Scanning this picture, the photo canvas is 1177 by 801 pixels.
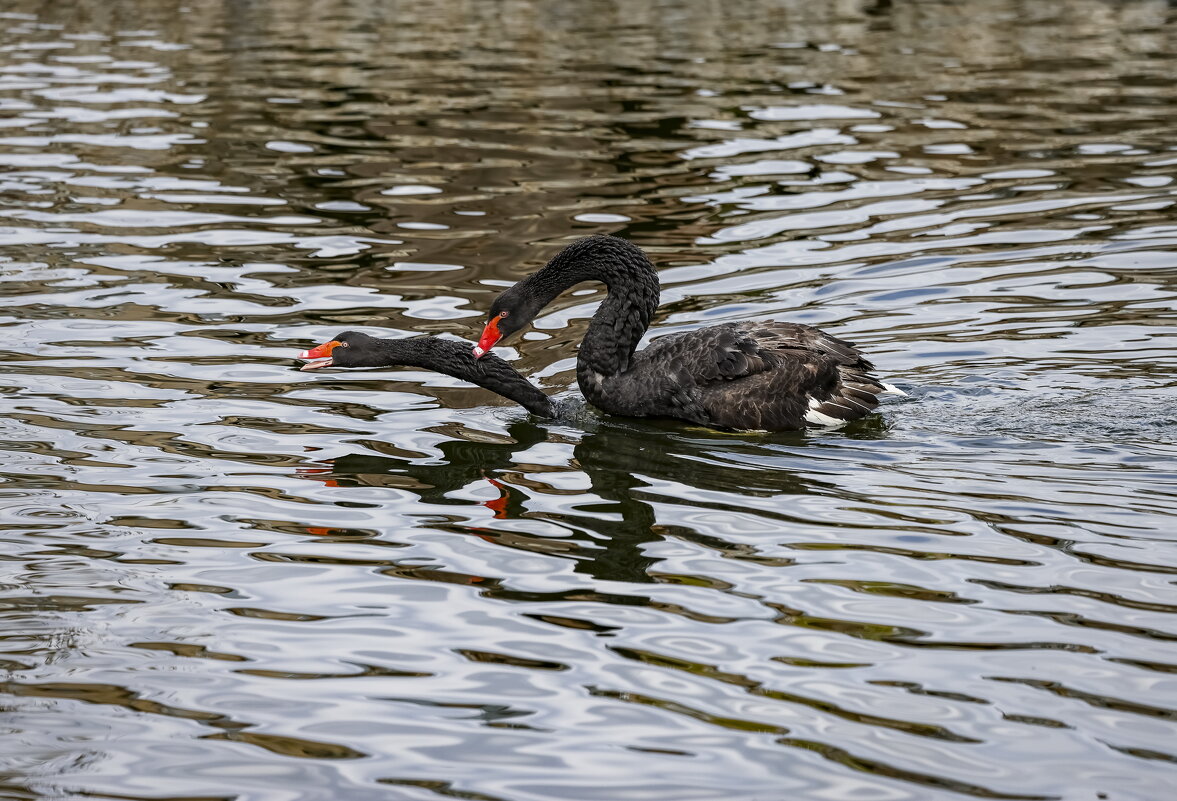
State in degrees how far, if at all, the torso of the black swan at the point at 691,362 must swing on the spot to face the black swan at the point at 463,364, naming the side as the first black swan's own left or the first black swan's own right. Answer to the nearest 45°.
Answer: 0° — it already faces it

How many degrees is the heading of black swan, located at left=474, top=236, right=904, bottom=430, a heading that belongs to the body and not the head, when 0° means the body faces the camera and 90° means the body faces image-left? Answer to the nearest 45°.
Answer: approximately 90°

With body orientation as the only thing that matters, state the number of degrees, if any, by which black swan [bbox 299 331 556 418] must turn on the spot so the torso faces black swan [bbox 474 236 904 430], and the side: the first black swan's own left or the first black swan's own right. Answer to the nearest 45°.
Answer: approximately 180°

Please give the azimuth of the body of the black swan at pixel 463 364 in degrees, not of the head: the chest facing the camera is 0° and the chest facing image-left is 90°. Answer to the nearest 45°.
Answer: approximately 90°

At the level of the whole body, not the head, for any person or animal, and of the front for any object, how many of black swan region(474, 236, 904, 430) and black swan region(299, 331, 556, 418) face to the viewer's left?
2
